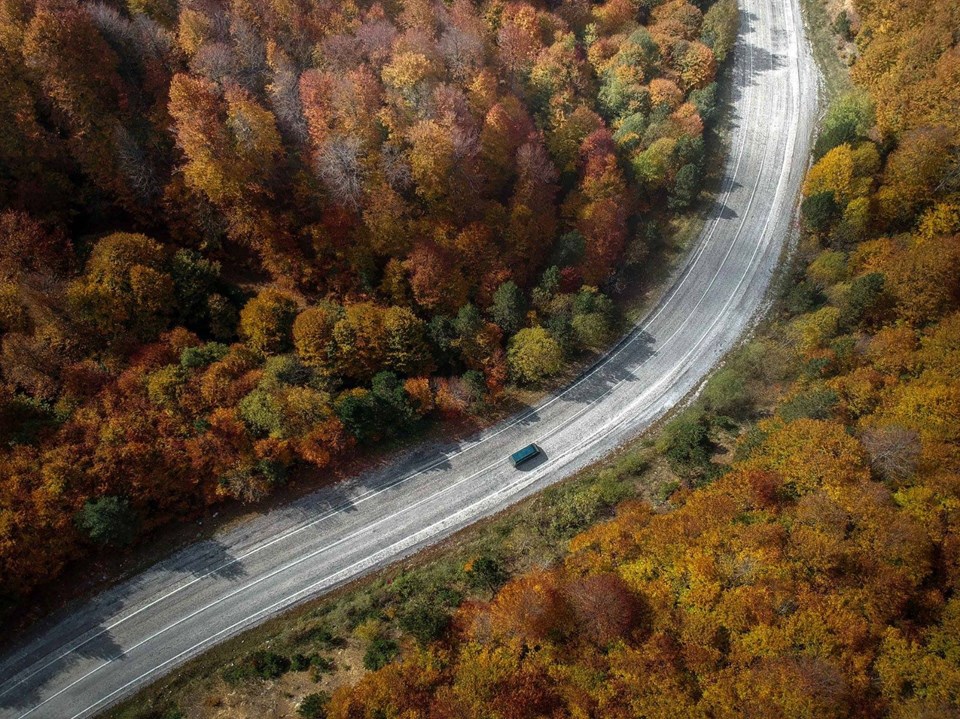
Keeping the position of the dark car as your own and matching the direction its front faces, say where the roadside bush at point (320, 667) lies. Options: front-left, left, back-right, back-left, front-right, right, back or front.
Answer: back

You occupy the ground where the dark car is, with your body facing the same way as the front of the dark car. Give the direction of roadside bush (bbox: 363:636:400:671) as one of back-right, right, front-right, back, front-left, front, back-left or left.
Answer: back

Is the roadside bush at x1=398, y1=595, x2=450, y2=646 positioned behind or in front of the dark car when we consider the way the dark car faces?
behind

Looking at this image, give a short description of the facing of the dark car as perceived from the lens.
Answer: facing away from the viewer and to the right of the viewer

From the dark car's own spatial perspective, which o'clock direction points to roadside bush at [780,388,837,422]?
The roadside bush is roughly at 2 o'clock from the dark car.

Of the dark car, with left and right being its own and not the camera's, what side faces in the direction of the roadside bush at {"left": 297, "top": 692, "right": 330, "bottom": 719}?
back

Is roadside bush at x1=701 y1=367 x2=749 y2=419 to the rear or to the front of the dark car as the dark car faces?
to the front

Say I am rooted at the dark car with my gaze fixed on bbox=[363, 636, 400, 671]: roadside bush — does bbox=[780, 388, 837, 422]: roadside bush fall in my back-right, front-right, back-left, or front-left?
back-left

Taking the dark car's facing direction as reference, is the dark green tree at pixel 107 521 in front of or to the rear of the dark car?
to the rear

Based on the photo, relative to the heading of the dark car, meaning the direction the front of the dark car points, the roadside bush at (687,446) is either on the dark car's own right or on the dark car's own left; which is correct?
on the dark car's own right
